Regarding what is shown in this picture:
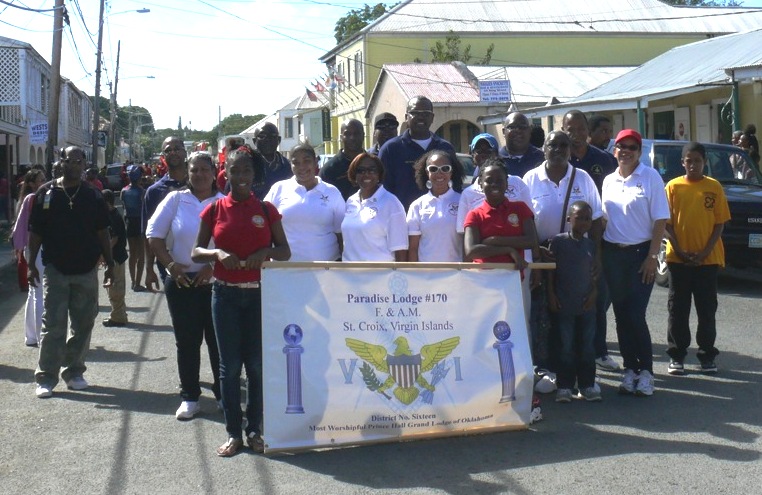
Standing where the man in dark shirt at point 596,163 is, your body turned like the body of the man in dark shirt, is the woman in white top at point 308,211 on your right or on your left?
on your right

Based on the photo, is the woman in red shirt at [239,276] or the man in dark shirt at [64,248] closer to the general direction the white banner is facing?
the woman in red shirt

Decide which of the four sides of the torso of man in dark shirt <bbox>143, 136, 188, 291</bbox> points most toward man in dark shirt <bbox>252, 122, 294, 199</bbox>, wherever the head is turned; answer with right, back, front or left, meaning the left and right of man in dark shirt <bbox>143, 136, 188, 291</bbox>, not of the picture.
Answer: left

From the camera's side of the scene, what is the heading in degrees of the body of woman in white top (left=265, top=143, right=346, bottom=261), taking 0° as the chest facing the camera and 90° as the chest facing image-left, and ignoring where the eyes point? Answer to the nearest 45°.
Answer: approximately 0°

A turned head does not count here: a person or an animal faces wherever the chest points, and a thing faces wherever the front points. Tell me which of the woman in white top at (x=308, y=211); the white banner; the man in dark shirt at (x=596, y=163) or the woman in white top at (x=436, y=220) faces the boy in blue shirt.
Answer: the man in dark shirt

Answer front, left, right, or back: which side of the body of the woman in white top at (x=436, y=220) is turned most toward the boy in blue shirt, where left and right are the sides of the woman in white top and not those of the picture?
left

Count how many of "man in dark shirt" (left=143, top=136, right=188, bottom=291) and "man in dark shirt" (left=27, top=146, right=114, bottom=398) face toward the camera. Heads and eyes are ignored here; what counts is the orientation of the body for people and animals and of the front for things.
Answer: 2

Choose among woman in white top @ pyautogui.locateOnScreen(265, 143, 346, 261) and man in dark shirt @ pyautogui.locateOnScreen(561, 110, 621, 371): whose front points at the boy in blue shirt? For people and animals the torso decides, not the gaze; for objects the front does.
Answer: the man in dark shirt

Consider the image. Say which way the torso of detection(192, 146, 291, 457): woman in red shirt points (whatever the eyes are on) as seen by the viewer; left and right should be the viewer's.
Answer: facing the viewer

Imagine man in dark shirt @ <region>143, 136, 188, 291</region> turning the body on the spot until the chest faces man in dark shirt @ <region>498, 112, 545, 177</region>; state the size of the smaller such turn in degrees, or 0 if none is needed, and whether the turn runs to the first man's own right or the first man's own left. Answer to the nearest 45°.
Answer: approximately 90° to the first man's own left

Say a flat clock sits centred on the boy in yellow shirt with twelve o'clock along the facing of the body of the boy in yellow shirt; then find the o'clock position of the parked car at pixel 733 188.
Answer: The parked car is roughly at 6 o'clock from the boy in yellow shirt.

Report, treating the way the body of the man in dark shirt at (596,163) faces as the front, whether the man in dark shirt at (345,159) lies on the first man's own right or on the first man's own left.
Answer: on the first man's own right

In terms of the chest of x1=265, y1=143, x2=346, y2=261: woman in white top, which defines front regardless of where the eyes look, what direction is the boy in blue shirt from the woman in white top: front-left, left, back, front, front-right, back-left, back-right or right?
left

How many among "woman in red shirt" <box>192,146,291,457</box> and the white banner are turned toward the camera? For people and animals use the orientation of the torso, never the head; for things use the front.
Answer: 2
